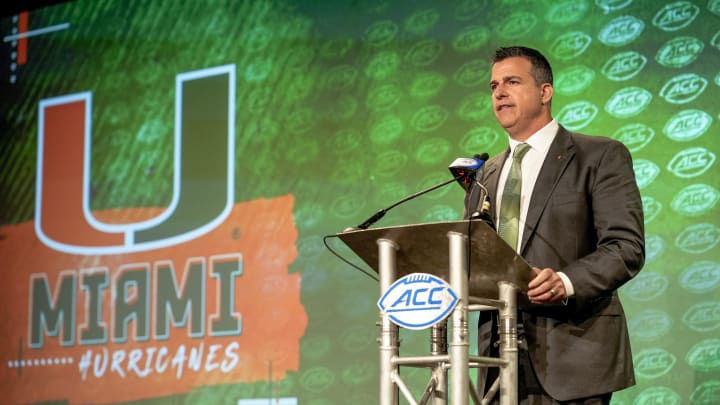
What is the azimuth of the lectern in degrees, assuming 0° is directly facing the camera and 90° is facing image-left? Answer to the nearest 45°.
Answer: approximately 45°

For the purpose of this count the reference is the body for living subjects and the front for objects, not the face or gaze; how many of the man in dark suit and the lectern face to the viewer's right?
0
